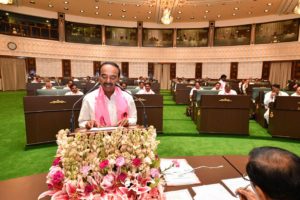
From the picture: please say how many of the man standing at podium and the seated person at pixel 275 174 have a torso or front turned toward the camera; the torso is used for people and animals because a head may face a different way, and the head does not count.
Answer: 1

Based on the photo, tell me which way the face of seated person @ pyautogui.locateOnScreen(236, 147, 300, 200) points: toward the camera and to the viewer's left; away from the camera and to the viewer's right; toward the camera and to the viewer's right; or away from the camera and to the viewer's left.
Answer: away from the camera and to the viewer's left

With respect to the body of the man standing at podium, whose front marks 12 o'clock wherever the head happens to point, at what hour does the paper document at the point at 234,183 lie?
The paper document is roughly at 11 o'clock from the man standing at podium.

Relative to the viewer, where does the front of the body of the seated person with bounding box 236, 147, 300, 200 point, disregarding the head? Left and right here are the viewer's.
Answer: facing away from the viewer and to the left of the viewer

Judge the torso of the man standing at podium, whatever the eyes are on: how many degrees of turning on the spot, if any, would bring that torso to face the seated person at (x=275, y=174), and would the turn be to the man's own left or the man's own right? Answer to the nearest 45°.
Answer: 0° — they already face them
